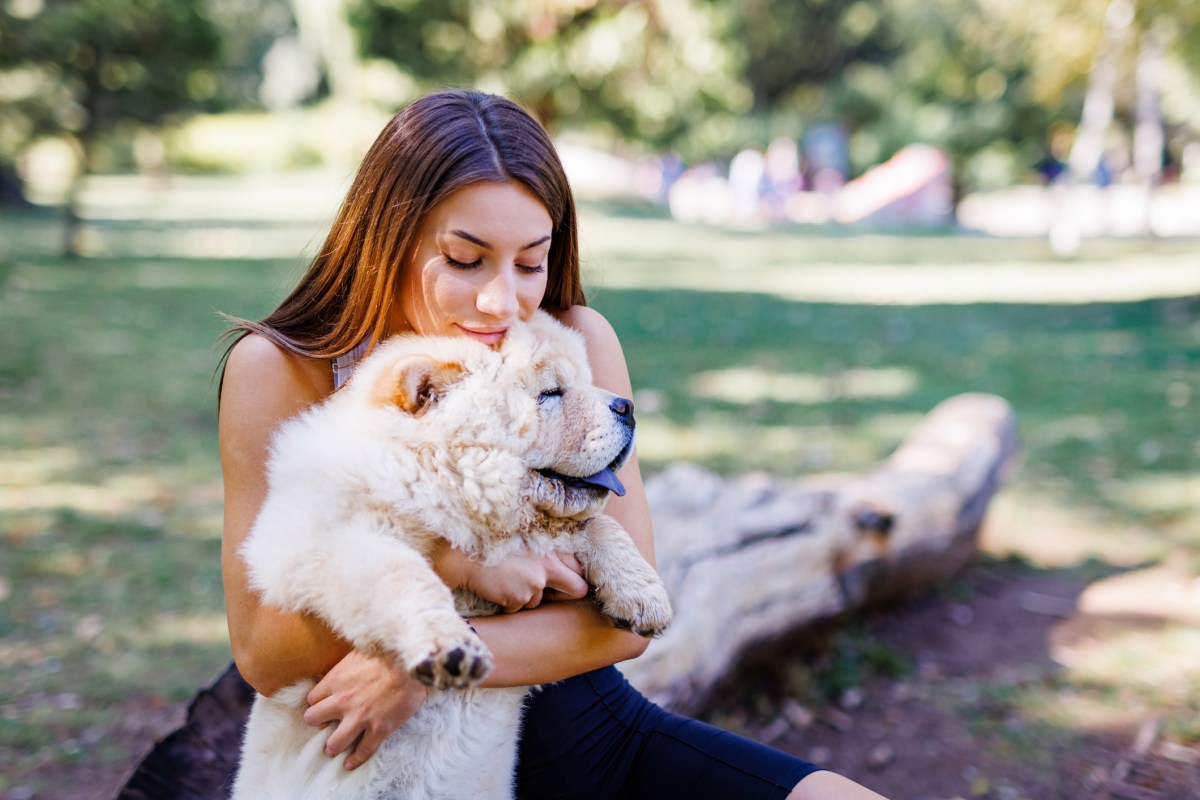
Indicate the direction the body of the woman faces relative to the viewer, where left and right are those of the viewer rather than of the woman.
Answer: facing the viewer and to the right of the viewer

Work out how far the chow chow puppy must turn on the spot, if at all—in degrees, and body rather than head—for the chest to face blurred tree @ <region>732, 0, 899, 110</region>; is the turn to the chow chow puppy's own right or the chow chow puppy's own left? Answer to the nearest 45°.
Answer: approximately 90° to the chow chow puppy's own left

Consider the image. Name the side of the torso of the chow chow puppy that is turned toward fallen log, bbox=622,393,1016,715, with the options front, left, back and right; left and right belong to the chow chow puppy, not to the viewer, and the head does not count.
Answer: left

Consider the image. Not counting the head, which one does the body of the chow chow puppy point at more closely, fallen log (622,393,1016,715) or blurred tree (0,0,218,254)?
the fallen log

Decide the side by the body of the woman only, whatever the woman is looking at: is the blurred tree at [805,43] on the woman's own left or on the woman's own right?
on the woman's own left

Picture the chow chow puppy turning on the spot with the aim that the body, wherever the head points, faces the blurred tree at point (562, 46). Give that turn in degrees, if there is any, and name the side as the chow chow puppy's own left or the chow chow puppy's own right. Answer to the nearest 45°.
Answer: approximately 135° to the chow chow puppy's own left

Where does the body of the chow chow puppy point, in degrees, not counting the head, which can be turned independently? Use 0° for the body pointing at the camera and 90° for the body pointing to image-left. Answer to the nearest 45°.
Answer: approximately 315°
